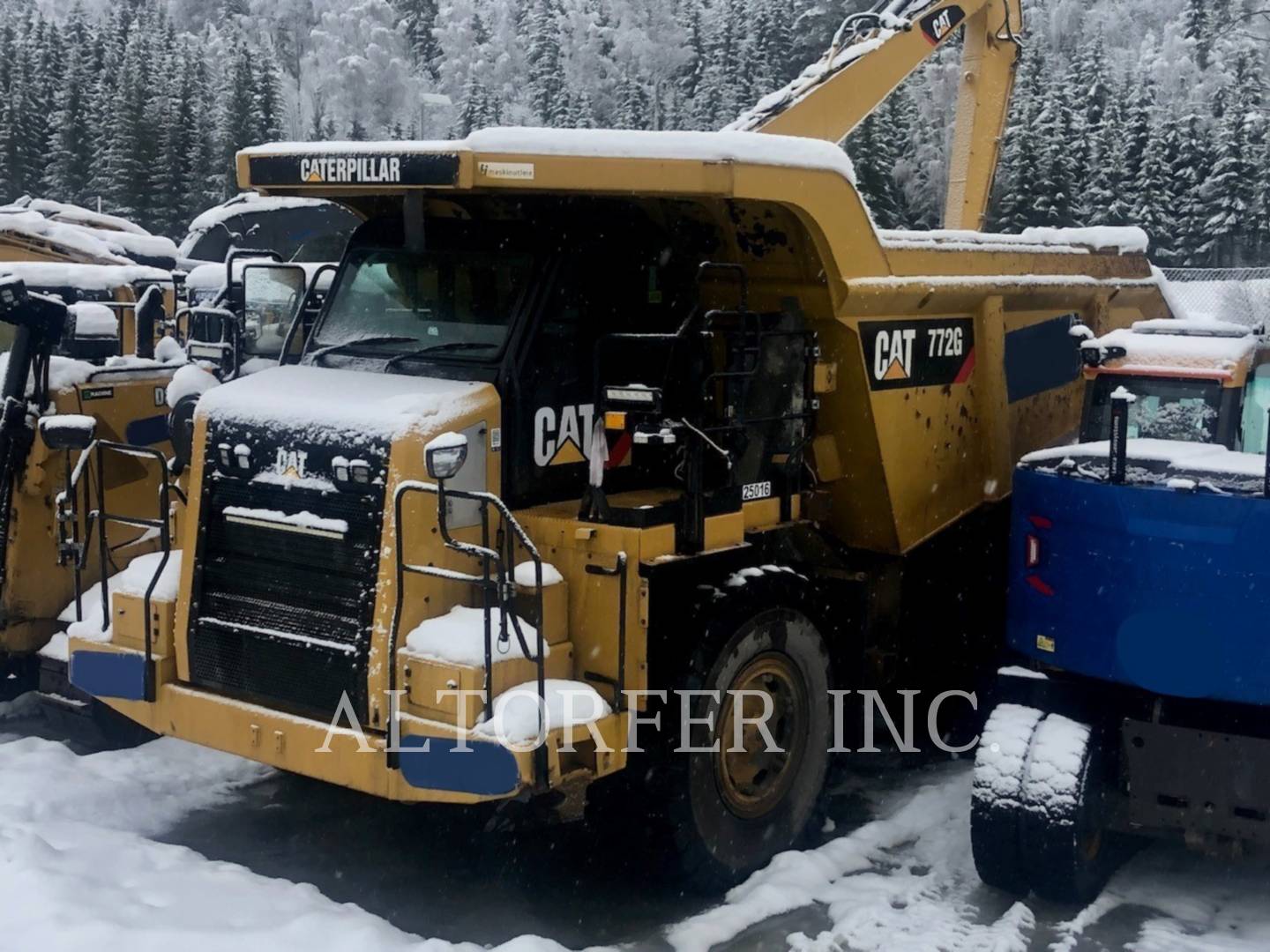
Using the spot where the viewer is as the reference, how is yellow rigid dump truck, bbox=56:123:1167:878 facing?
facing the viewer and to the left of the viewer

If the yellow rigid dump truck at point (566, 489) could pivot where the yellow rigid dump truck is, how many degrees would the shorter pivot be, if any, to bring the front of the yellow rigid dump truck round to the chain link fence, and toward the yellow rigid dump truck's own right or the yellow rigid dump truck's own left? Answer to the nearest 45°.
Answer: approximately 180°
